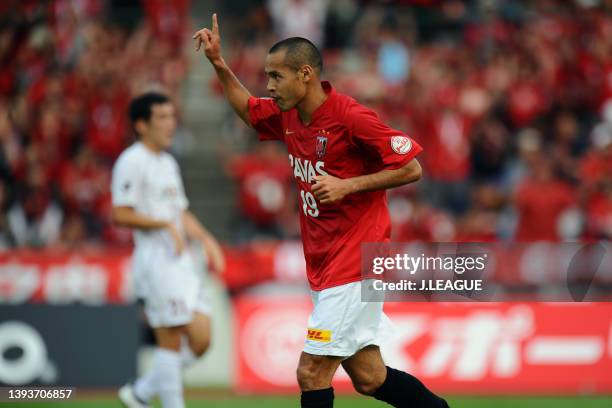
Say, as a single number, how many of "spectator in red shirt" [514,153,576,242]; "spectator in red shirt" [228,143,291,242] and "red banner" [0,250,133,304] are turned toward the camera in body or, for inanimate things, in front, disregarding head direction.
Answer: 3

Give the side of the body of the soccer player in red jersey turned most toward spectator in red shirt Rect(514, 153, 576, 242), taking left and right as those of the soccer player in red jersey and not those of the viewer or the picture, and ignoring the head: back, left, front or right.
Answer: back

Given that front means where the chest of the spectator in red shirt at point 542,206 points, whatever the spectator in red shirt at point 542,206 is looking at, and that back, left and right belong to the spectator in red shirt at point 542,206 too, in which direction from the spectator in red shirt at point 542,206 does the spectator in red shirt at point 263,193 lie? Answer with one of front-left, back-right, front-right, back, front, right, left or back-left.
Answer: right

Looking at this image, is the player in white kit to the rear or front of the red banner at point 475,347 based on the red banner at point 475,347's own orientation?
to the front

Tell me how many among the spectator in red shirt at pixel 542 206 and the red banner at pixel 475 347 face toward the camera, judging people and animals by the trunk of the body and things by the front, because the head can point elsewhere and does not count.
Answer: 2

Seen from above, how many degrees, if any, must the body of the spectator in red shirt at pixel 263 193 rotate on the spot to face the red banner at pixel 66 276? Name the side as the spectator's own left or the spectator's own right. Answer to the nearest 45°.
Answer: approximately 45° to the spectator's own right

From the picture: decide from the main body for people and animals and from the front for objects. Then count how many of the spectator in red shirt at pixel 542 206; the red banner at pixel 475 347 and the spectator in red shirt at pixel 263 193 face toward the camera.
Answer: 3

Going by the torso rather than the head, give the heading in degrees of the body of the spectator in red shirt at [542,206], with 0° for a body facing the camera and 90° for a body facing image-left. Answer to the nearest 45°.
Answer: approximately 0°

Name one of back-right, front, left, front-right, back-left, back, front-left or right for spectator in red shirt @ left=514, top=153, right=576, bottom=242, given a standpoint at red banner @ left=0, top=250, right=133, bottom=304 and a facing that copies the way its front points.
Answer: left

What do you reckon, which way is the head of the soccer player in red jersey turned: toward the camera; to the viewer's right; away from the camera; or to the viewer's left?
to the viewer's left

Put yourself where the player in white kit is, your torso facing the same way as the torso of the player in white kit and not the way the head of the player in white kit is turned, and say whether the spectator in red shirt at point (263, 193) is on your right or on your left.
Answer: on your left

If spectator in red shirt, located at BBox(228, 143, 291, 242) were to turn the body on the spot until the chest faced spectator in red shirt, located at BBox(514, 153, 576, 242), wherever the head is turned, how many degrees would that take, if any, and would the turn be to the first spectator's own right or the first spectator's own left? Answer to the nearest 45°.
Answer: approximately 90° to the first spectator's own left
